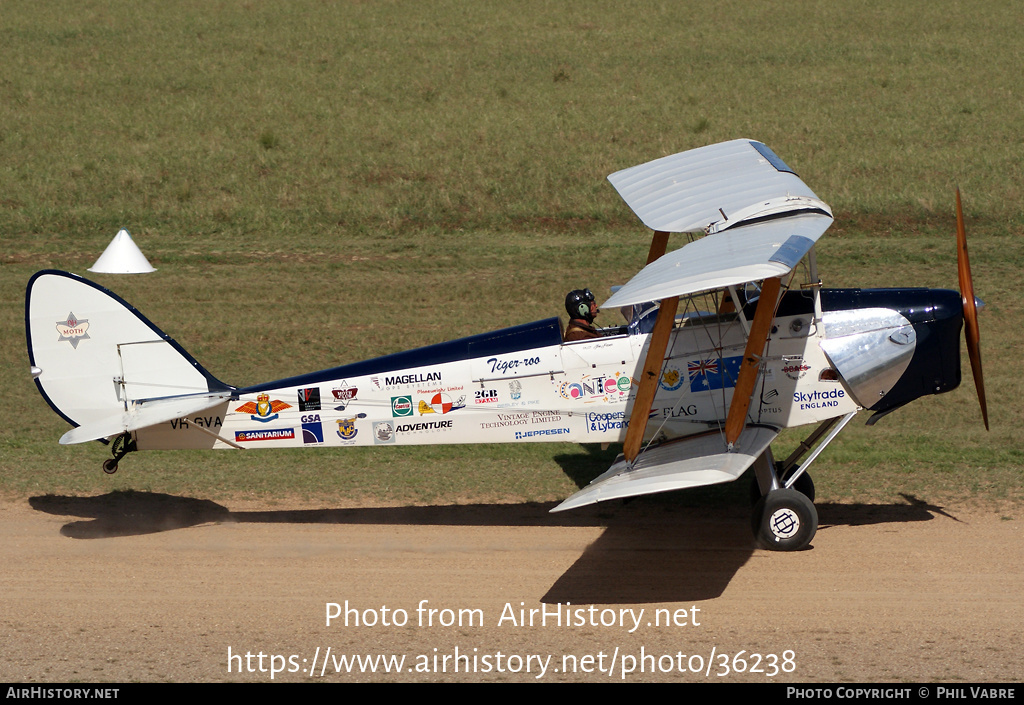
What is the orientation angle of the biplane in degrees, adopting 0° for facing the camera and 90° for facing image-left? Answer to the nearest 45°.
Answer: approximately 270°

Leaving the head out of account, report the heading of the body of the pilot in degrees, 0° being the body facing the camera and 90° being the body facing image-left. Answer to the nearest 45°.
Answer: approximately 270°

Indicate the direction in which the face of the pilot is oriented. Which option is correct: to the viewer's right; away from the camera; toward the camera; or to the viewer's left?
to the viewer's right
